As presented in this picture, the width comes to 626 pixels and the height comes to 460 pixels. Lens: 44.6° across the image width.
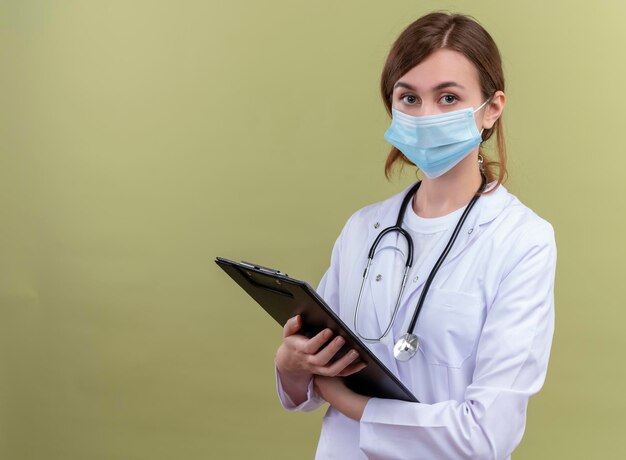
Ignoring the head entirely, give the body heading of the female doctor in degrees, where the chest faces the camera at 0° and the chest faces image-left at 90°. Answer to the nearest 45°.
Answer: approximately 45°
